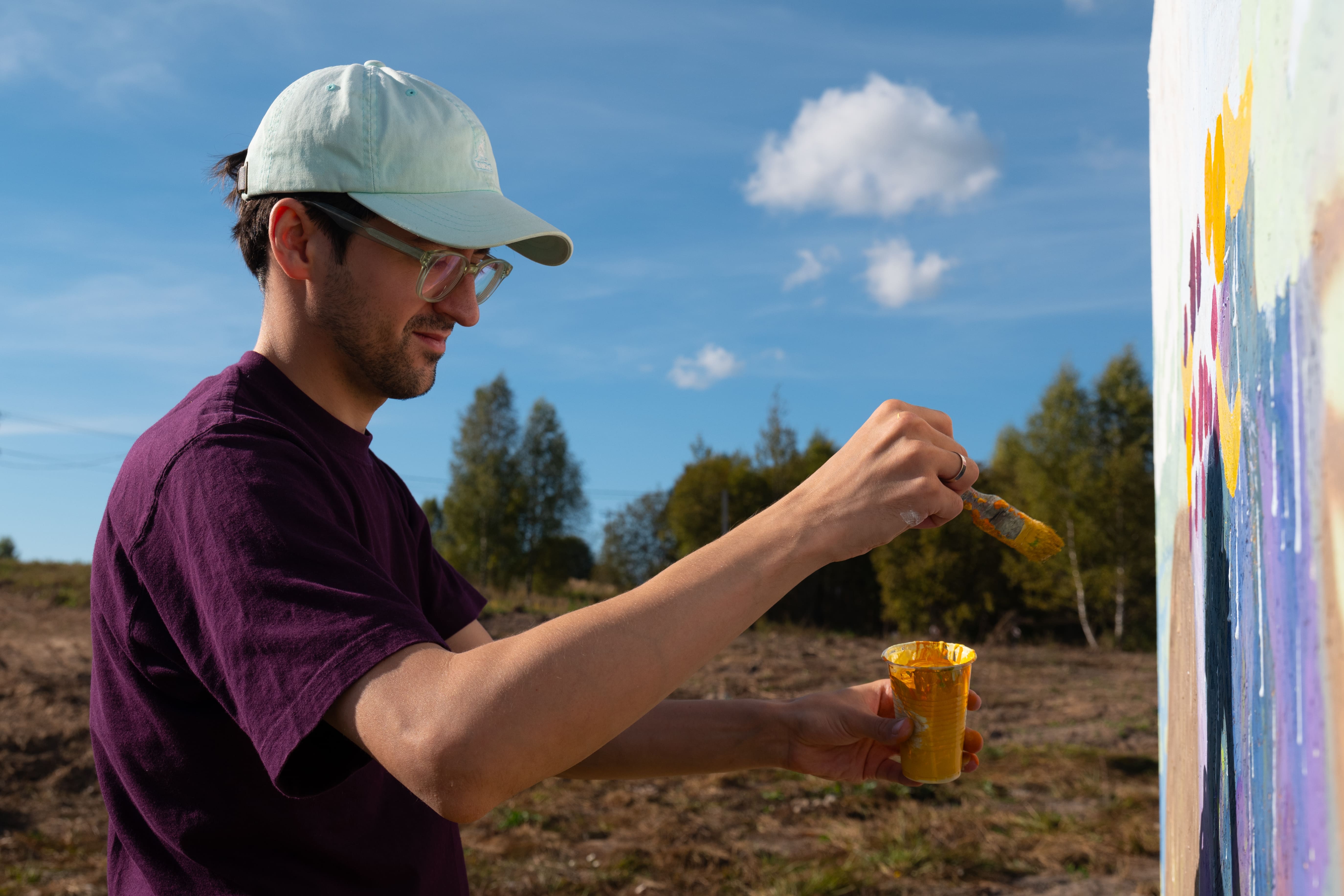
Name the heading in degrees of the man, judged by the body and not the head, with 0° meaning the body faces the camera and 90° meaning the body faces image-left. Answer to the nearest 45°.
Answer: approximately 270°

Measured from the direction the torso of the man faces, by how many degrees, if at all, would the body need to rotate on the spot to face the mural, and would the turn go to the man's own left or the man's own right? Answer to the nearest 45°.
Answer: approximately 45° to the man's own right

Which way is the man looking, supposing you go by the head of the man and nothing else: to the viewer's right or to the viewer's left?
to the viewer's right
